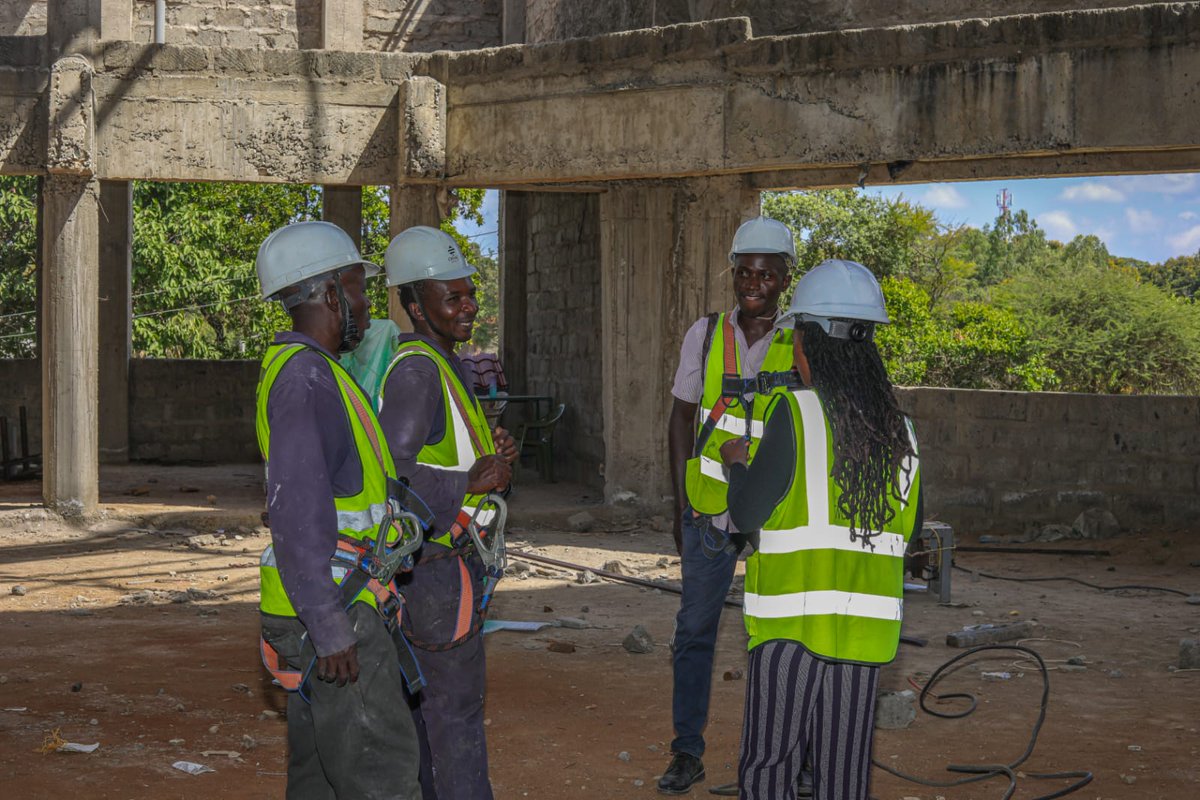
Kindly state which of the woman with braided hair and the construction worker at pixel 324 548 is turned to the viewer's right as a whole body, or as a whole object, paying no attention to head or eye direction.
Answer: the construction worker

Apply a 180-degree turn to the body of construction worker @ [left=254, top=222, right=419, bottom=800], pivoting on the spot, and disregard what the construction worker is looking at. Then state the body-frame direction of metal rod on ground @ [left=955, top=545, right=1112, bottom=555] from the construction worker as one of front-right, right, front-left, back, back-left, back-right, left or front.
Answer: back-right

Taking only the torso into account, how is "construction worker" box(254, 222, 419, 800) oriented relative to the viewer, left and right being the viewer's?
facing to the right of the viewer

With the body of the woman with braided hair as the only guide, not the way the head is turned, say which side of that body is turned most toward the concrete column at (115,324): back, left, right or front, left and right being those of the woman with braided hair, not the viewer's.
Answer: front

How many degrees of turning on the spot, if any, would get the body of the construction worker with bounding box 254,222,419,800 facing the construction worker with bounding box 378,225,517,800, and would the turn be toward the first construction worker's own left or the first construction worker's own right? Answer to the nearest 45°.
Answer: approximately 45° to the first construction worker's own left

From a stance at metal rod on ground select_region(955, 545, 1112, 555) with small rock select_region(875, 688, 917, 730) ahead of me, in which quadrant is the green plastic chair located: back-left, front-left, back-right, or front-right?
back-right

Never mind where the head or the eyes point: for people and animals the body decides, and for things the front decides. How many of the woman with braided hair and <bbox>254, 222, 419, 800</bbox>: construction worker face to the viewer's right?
1

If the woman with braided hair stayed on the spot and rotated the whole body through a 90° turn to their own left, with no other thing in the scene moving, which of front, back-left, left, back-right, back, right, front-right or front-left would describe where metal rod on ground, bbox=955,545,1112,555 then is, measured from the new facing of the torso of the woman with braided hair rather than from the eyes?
back-right

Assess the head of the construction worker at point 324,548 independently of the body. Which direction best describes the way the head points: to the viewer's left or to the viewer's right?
to the viewer's right

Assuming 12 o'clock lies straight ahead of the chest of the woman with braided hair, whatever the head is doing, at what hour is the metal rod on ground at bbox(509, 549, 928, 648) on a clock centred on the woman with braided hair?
The metal rod on ground is roughly at 1 o'clock from the woman with braided hair.

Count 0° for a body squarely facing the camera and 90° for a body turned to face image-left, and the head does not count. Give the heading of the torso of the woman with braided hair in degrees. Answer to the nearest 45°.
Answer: approximately 135°

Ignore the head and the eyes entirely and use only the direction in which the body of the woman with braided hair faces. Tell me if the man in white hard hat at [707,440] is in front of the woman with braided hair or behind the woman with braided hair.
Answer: in front

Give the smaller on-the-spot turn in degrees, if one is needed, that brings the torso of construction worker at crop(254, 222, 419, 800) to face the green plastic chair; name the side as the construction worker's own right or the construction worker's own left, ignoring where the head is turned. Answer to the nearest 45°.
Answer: approximately 90° to the construction worker's own left

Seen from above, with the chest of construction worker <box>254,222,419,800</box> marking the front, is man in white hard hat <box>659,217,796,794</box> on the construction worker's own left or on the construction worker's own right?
on the construction worker's own left

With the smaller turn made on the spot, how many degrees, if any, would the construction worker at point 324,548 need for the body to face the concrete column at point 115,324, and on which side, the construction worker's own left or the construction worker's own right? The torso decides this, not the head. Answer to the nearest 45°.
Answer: approximately 90° to the construction worker's own left
